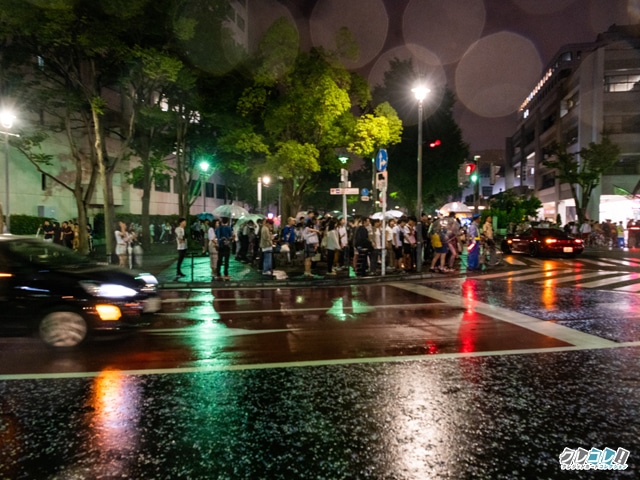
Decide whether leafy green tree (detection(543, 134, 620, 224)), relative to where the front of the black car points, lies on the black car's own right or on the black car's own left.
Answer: on the black car's own left

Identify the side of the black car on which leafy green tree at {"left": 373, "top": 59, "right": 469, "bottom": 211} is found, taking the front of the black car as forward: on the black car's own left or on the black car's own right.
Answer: on the black car's own left

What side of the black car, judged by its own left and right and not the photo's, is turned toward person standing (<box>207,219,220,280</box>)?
left

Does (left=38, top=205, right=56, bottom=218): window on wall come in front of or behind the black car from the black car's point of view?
behind

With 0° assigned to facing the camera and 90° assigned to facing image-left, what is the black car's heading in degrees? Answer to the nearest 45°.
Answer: approximately 315°

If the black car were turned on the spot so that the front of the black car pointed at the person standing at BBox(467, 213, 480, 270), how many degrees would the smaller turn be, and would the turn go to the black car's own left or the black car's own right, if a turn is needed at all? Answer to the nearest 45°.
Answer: approximately 90° to the black car's own left

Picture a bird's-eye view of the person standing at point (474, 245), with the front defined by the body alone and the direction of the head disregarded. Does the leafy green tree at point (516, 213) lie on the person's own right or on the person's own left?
on the person's own left

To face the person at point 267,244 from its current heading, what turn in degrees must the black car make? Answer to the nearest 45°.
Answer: approximately 90° to its left
